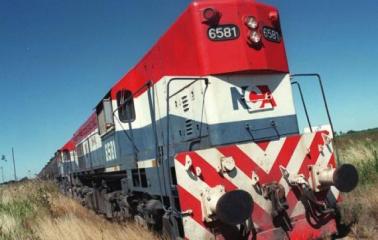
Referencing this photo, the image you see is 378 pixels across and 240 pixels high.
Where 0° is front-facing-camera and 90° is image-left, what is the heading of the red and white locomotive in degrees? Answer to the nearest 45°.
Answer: approximately 315°
